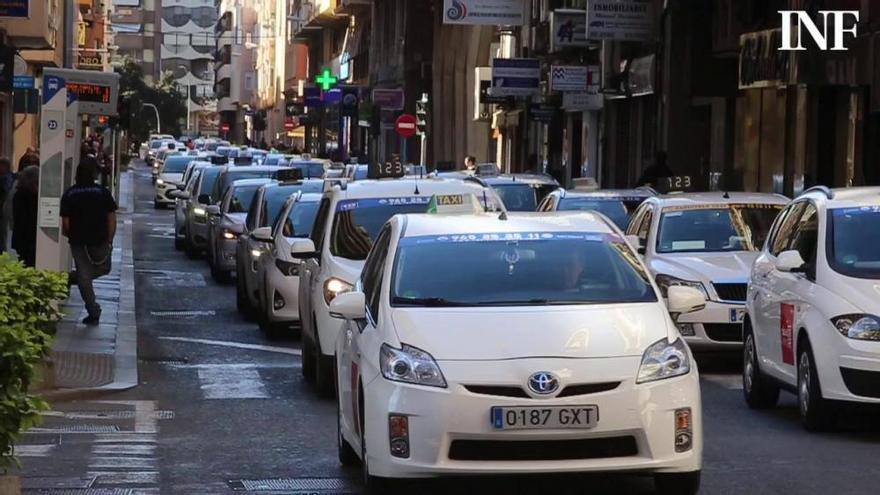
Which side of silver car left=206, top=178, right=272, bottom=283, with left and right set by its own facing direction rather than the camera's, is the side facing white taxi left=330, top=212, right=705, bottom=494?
front

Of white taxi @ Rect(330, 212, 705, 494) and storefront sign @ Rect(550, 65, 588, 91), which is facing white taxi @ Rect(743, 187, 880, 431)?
the storefront sign

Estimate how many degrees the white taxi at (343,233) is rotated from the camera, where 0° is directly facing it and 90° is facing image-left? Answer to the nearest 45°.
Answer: approximately 0°

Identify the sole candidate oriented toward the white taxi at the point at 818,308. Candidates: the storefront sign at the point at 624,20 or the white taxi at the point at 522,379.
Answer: the storefront sign

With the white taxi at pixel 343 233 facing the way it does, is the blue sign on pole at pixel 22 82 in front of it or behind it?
behind

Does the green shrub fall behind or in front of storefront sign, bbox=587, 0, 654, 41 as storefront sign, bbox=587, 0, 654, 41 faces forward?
in front

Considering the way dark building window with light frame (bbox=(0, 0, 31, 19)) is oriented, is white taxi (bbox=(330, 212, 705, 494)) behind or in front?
in front

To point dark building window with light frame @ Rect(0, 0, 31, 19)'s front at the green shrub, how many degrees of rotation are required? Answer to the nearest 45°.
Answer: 0° — it already faces it
